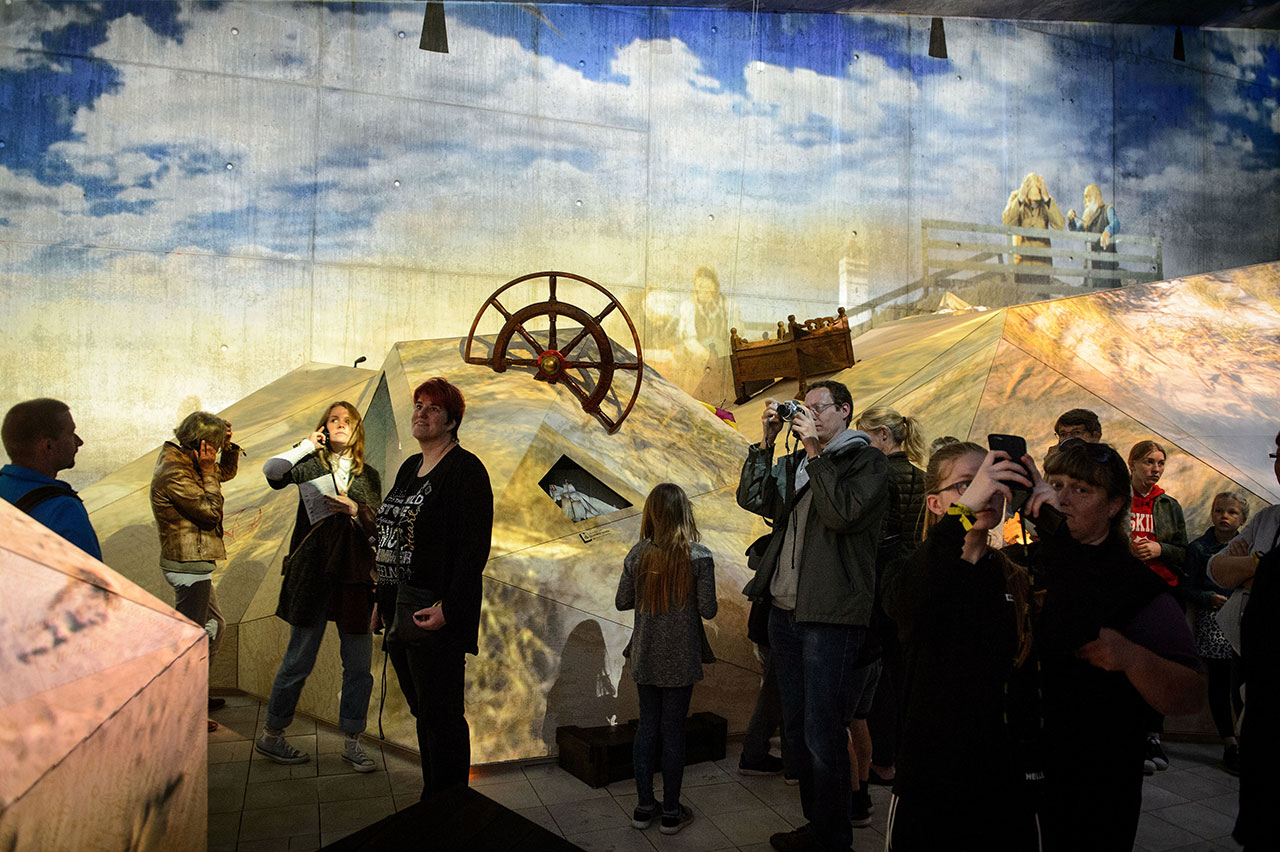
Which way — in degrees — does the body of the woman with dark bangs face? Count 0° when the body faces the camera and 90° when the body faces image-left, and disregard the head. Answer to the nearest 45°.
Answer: approximately 45°

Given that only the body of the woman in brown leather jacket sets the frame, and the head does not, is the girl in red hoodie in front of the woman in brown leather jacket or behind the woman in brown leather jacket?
in front

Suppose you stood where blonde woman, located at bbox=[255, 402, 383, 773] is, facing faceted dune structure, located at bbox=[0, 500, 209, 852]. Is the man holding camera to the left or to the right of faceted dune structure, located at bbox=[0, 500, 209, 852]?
left

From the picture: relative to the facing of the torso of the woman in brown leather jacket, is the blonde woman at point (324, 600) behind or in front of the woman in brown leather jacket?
in front

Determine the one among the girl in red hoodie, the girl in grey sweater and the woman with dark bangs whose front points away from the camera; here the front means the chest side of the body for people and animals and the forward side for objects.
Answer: the girl in grey sweater

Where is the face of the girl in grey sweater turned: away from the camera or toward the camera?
away from the camera

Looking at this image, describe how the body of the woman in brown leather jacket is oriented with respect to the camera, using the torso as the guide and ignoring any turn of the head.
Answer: to the viewer's right

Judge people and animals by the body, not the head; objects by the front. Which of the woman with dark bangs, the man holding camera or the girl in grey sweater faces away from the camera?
the girl in grey sweater

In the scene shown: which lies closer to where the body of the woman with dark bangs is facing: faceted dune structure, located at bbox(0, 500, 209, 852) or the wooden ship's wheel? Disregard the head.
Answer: the faceted dune structure

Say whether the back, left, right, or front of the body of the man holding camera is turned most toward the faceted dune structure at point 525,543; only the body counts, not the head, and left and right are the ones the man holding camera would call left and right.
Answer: right

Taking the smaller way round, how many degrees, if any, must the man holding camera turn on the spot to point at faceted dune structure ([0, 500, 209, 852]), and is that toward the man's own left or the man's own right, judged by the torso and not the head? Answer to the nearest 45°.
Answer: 0° — they already face it

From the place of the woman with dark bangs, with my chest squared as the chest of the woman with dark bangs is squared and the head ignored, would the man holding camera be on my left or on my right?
on my right

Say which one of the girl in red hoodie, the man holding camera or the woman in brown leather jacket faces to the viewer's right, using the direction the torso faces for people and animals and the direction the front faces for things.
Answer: the woman in brown leather jacket

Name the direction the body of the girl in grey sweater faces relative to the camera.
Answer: away from the camera

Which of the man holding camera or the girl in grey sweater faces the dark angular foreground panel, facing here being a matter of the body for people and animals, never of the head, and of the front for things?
the man holding camera
